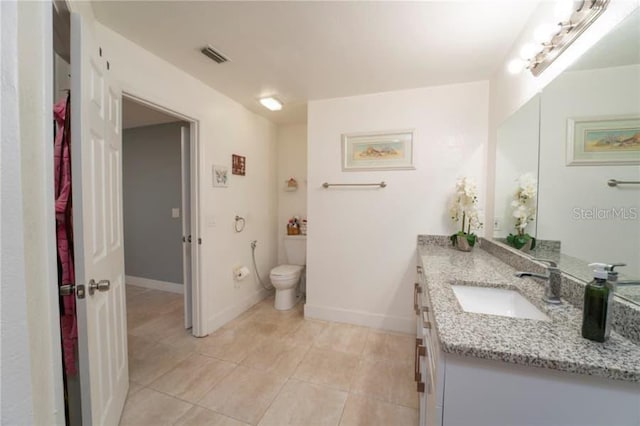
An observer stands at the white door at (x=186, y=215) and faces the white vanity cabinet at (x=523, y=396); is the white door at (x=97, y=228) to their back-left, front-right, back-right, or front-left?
front-right

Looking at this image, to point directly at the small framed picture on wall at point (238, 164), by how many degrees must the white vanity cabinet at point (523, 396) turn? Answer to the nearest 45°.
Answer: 0° — it already faces it

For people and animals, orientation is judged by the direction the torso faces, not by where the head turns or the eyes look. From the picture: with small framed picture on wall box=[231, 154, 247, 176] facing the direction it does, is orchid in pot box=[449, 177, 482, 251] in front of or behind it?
in front

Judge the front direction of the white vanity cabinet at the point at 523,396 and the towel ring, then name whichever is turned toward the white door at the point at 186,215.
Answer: the white vanity cabinet

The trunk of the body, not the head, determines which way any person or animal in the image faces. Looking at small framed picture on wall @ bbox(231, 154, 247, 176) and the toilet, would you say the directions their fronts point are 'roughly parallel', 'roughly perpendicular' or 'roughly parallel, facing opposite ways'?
roughly perpendicular

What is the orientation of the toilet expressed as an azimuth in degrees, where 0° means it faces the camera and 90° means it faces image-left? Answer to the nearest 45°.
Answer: approximately 45°

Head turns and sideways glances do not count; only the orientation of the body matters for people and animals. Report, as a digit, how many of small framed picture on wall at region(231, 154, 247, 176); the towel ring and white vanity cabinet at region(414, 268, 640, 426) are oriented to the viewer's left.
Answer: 1

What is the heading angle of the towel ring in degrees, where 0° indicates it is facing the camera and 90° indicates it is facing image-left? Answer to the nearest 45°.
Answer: approximately 315°

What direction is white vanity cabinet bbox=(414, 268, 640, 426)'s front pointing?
to the viewer's left

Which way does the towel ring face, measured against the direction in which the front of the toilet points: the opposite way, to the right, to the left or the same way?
to the left

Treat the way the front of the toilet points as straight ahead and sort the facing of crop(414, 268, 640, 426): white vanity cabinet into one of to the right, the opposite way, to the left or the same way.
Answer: to the right

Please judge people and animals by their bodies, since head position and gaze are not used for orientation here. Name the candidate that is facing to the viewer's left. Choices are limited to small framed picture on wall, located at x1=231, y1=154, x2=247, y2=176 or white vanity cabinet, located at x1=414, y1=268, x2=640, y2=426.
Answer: the white vanity cabinet

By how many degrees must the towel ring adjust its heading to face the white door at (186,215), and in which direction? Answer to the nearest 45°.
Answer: approximately 90° to its right

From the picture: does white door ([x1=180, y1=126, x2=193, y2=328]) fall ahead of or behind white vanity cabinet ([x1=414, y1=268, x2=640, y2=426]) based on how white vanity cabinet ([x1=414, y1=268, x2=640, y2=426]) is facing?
ahead
